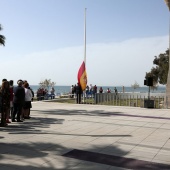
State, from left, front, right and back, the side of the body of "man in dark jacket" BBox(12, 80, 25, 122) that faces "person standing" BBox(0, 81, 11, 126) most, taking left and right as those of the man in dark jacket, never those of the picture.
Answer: back

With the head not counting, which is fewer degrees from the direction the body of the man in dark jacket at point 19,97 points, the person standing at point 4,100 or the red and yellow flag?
the red and yellow flag

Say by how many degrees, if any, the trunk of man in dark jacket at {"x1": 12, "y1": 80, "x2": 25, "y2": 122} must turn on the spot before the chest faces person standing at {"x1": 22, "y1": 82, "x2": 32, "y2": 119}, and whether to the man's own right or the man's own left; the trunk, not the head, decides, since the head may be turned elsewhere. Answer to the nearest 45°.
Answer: approximately 45° to the man's own left

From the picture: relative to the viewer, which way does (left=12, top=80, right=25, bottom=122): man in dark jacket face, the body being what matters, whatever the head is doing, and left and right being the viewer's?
facing away from the viewer and to the right of the viewer
